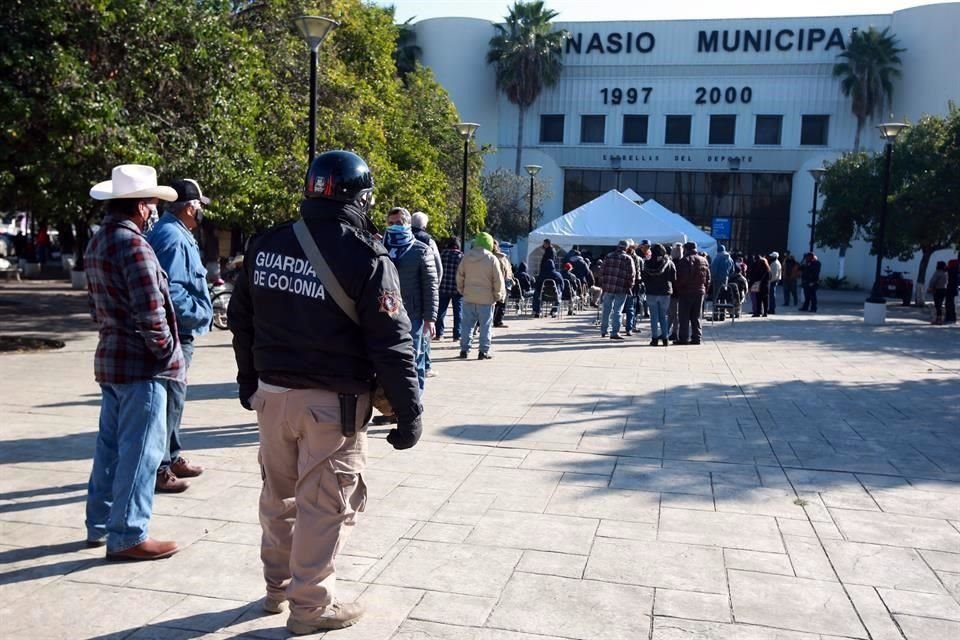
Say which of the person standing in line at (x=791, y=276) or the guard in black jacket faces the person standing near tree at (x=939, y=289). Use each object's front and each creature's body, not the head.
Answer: the guard in black jacket

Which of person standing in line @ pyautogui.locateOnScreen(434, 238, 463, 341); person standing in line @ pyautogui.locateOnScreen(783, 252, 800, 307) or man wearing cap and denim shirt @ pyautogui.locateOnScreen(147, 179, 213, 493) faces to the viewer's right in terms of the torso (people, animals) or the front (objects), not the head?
the man wearing cap and denim shirt

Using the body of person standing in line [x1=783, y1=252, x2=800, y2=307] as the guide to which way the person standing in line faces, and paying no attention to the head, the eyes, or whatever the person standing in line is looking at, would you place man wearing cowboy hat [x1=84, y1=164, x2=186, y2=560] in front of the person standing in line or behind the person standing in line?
behind

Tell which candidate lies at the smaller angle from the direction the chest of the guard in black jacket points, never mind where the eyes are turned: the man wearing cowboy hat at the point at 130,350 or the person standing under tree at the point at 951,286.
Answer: the person standing under tree

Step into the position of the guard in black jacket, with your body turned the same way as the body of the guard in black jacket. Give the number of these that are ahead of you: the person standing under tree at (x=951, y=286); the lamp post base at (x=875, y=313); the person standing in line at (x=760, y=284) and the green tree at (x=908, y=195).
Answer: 4

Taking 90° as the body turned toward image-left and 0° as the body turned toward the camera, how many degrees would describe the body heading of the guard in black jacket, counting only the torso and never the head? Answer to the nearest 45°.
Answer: approximately 225°

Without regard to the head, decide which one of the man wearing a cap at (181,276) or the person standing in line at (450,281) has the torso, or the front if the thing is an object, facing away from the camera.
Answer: the person standing in line

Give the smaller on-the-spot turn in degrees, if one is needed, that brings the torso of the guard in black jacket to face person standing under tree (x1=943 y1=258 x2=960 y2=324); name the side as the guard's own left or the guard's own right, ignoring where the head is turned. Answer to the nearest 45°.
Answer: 0° — they already face them

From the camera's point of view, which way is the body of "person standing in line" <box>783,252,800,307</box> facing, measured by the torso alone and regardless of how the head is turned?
away from the camera

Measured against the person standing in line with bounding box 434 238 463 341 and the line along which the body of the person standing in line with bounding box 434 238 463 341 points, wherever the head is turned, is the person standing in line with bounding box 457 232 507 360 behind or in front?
behind

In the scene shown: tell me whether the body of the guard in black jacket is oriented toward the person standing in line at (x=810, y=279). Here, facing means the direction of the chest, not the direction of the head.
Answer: yes

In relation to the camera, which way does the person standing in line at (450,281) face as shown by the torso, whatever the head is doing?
away from the camera

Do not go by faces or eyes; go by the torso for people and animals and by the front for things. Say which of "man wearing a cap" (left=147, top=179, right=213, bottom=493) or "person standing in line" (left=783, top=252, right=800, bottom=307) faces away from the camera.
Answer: the person standing in line

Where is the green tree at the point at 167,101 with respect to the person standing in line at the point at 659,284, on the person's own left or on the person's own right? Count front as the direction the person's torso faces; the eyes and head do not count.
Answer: on the person's own left

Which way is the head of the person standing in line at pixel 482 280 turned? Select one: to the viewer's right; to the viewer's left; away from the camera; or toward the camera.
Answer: away from the camera
